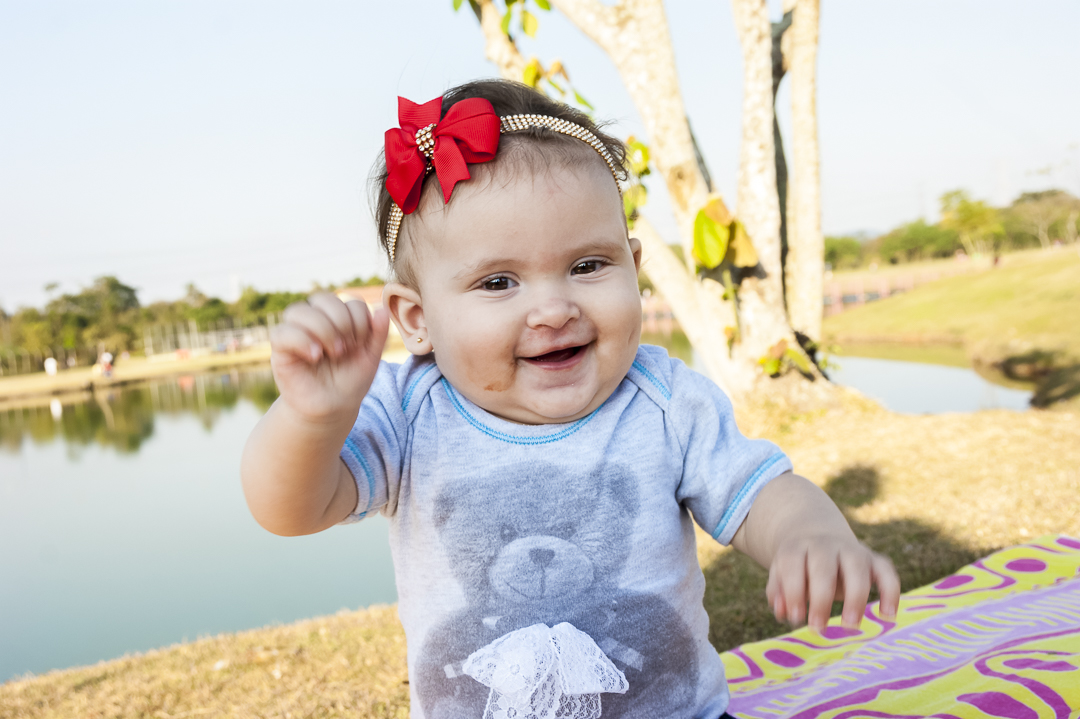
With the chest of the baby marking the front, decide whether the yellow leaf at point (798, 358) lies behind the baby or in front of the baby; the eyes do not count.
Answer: behind

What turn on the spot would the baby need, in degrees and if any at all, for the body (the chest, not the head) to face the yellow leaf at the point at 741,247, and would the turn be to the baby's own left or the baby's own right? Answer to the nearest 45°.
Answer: approximately 180°

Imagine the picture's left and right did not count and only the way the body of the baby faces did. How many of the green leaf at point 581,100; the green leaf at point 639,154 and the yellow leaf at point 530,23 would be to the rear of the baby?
3

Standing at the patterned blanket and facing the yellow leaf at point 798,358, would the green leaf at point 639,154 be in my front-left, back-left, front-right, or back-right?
front-left

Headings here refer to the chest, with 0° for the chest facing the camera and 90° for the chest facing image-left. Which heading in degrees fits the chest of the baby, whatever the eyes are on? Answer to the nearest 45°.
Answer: approximately 0°

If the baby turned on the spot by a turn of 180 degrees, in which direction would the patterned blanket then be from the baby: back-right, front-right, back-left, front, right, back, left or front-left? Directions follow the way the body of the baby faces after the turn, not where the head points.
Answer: front-right

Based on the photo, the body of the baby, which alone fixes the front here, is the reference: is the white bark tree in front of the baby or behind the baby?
behind

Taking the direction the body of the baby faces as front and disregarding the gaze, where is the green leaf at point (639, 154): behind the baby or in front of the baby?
behind

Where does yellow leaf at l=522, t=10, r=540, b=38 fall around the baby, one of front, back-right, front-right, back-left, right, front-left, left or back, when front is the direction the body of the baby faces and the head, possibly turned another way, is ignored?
back

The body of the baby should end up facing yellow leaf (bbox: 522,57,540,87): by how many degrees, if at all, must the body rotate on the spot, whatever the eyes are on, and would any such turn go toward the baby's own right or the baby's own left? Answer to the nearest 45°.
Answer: approximately 180°

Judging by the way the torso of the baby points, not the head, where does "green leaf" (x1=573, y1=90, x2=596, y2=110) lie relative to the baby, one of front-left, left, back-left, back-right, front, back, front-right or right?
back

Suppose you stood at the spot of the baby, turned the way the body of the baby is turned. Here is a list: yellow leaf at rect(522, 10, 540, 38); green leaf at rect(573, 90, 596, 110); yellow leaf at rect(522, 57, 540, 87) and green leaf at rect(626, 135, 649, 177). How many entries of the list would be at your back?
4

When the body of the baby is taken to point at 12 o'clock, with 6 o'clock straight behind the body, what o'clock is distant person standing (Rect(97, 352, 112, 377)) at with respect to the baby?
The distant person standing is roughly at 5 o'clock from the baby.

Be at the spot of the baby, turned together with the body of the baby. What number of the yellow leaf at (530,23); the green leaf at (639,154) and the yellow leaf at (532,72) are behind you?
3

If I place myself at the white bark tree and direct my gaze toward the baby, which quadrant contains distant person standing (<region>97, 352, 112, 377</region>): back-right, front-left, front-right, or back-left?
back-right
